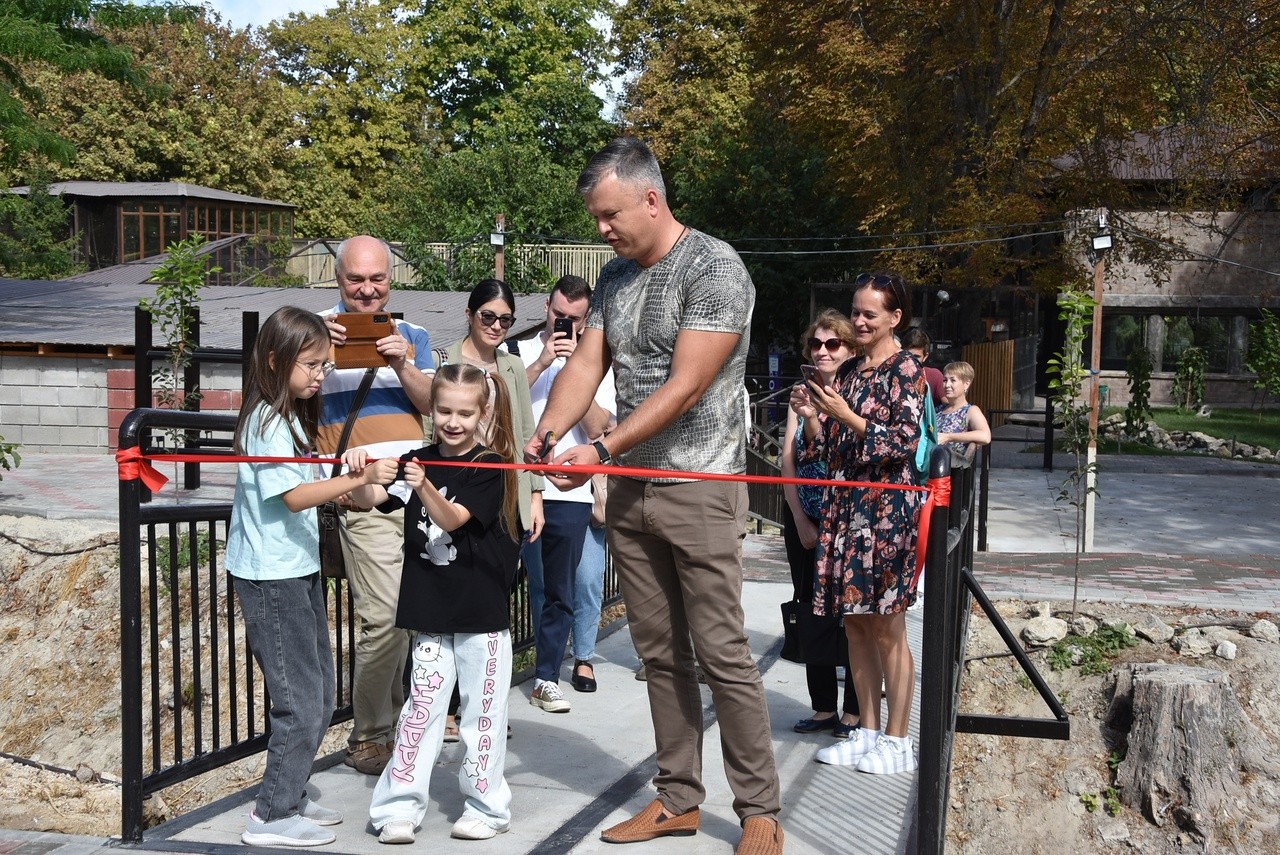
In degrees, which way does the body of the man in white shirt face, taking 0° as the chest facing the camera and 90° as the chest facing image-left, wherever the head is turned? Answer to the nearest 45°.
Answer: approximately 0°

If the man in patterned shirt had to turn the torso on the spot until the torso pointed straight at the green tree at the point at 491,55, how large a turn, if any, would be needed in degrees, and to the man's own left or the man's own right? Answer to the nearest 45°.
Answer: approximately 135° to the man's own right

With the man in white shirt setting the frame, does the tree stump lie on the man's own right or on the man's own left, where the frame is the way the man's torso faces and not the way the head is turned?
on the man's own left

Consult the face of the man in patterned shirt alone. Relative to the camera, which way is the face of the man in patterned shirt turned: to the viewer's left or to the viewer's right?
to the viewer's left

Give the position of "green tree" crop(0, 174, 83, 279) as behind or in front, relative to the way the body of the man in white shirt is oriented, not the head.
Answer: behind

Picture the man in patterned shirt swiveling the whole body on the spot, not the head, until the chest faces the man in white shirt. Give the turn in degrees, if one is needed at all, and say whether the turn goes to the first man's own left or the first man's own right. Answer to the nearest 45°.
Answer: approximately 135° to the first man's own right

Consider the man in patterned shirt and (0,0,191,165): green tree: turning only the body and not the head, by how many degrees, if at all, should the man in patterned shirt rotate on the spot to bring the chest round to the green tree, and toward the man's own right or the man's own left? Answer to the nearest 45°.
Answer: approximately 90° to the man's own right

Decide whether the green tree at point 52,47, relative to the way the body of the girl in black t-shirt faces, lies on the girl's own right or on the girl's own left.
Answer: on the girl's own right

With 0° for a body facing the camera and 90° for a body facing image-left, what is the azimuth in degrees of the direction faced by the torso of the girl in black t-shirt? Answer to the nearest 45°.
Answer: approximately 45°

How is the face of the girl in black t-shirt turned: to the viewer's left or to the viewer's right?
to the viewer's left

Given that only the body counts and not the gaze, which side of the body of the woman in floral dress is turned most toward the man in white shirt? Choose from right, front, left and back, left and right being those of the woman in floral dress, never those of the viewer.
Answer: right

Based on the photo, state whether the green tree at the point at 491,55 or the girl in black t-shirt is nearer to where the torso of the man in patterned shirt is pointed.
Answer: the girl in black t-shirt
